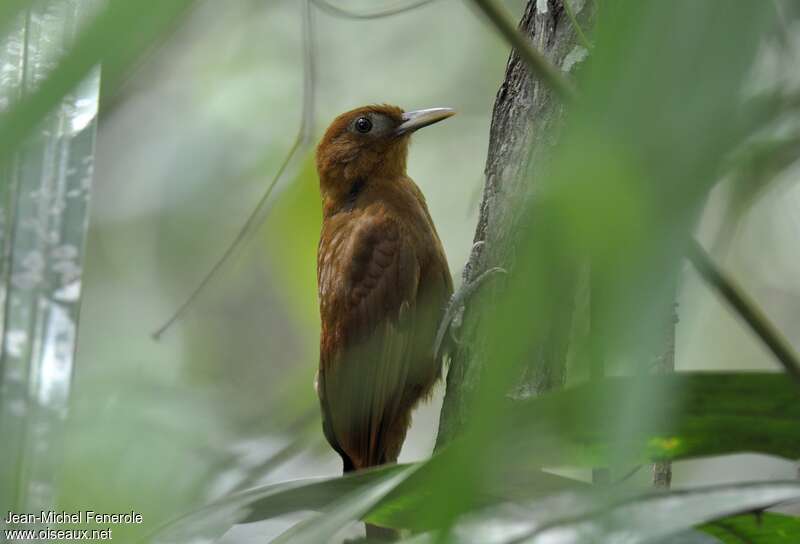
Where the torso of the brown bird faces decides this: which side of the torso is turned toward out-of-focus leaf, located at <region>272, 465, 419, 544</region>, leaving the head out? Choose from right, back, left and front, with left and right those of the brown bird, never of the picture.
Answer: right

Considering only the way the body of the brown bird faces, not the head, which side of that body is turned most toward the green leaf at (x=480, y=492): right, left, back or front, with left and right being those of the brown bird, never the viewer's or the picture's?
right

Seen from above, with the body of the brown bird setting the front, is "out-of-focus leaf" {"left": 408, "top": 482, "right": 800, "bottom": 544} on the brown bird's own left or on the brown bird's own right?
on the brown bird's own right

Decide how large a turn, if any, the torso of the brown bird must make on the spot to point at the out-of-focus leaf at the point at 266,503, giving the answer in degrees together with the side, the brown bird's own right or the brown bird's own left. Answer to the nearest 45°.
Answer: approximately 90° to the brown bird's own right

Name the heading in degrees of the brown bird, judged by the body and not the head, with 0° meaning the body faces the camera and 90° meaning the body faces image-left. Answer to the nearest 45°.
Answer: approximately 270°
